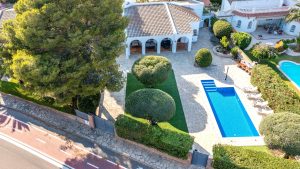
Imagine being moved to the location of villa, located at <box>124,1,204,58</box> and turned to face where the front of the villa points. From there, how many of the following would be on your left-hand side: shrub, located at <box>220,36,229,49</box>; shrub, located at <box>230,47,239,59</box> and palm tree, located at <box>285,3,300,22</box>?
3

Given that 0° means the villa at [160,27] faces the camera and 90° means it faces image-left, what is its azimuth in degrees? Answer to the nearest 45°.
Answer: approximately 0°

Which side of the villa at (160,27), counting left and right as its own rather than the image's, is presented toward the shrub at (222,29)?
left

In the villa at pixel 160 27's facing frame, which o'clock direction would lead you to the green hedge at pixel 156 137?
The green hedge is roughly at 12 o'clock from the villa.

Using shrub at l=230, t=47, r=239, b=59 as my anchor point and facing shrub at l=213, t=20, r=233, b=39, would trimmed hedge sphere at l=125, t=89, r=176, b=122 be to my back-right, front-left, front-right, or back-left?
back-left

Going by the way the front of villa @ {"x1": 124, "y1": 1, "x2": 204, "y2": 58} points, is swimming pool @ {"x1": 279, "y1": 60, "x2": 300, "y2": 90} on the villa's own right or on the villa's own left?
on the villa's own left

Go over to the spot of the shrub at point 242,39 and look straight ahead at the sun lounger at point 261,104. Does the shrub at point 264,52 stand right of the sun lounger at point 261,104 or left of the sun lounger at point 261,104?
left

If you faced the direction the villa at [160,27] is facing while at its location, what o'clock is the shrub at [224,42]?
The shrub is roughly at 9 o'clock from the villa.

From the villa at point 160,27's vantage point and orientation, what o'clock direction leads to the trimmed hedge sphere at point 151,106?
The trimmed hedge sphere is roughly at 12 o'clock from the villa.

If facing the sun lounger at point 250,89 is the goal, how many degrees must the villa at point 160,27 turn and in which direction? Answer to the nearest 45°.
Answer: approximately 45° to its left

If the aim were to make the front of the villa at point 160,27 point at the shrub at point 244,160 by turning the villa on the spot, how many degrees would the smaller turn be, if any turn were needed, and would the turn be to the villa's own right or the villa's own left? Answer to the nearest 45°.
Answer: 0° — it already faces it

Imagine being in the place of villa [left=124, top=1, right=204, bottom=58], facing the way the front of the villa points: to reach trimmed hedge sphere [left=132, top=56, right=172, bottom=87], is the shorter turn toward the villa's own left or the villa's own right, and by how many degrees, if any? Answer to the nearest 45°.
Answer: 0° — it already faces it
